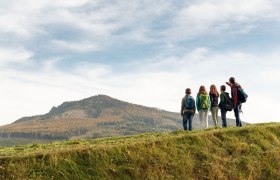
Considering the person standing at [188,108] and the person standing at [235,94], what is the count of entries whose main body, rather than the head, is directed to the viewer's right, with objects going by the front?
0

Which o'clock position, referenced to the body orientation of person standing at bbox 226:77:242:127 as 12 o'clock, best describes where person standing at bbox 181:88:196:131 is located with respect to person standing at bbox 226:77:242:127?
person standing at bbox 181:88:196:131 is roughly at 10 o'clock from person standing at bbox 226:77:242:127.

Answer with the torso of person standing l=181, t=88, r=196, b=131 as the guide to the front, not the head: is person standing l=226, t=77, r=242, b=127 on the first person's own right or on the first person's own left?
on the first person's own right

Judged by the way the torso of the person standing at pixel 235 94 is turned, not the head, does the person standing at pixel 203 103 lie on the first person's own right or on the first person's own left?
on the first person's own left

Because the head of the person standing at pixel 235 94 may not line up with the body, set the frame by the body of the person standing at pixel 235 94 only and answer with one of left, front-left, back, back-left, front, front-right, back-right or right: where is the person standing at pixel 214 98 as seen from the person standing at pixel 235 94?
front-left

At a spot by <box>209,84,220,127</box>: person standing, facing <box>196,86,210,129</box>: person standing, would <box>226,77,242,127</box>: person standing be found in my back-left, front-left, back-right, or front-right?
back-left

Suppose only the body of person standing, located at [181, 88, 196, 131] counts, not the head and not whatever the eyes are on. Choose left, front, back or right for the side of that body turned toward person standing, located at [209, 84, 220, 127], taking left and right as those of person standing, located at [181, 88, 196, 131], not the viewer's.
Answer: right

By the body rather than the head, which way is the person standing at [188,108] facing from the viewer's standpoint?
away from the camera

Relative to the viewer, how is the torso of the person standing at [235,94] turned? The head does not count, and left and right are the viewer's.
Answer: facing away from the viewer and to the left of the viewer
